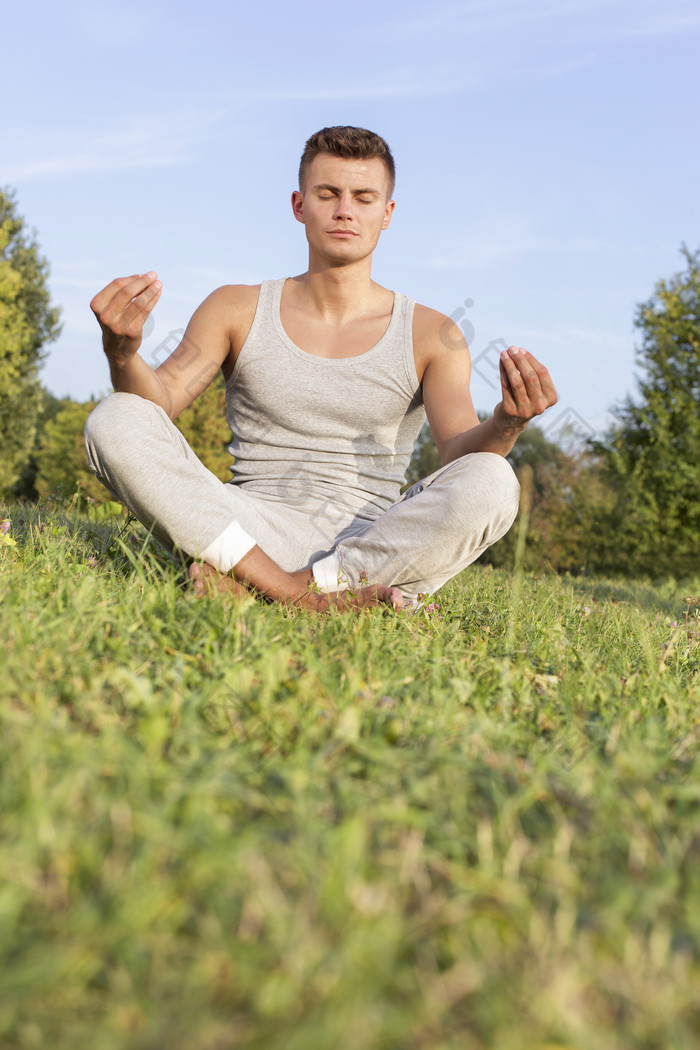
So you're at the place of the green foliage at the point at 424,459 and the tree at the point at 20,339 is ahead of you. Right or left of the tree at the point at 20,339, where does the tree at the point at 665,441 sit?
left

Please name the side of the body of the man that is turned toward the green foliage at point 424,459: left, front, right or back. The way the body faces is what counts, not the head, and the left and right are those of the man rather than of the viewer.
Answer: back

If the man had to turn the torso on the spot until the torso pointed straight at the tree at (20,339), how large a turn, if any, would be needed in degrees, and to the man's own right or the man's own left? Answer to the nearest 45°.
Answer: approximately 180°

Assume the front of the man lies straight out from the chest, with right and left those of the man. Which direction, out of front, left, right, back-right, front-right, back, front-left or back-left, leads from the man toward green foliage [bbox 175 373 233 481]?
back

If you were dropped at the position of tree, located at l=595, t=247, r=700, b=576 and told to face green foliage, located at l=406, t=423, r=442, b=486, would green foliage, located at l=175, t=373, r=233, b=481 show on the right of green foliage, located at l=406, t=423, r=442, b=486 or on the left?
left

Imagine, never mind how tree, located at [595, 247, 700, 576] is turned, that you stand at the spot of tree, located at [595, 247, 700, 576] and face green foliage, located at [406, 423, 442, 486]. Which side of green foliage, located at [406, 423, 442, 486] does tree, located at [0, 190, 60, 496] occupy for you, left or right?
left

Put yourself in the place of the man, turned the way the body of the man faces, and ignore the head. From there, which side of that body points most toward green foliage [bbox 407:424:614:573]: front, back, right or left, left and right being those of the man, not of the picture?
back

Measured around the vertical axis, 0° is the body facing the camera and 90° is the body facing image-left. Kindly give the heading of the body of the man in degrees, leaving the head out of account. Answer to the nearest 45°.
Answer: approximately 0°
